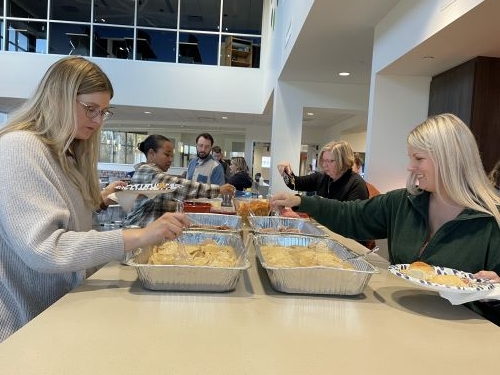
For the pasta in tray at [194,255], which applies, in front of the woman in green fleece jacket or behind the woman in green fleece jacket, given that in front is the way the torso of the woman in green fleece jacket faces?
in front

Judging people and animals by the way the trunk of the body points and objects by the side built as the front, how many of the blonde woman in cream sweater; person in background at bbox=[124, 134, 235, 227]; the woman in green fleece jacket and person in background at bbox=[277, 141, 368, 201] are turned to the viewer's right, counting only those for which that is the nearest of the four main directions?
2

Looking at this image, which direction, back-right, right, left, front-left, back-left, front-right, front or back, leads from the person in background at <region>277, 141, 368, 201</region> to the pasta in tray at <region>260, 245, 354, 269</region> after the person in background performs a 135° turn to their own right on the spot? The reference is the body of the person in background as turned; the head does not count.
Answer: back

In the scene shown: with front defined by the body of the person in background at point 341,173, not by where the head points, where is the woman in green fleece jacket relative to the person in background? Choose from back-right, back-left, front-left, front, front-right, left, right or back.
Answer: front-left

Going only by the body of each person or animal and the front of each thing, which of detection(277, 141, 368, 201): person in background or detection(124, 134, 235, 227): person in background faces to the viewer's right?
detection(124, 134, 235, 227): person in background

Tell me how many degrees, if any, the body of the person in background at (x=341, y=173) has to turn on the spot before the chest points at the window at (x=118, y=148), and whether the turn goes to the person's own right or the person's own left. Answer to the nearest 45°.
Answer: approximately 90° to the person's own right

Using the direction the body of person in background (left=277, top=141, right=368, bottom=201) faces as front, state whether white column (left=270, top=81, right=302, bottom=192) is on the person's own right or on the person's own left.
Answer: on the person's own right

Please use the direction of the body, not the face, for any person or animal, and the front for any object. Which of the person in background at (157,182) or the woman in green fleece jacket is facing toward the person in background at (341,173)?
the person in background at (157,182)

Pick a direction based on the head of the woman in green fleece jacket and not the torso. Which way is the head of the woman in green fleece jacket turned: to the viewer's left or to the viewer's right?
to the viewer's left

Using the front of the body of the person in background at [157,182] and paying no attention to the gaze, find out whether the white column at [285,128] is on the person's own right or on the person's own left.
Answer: on the person's own left

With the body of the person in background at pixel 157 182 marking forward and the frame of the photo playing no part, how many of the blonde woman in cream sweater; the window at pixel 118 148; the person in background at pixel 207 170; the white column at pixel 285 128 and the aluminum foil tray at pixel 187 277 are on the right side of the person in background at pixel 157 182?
2

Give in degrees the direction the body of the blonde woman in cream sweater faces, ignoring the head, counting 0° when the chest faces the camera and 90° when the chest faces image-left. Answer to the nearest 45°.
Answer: approximately 270°

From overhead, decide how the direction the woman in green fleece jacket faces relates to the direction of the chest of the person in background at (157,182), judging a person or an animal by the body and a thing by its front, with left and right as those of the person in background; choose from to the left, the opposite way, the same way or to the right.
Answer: the opposite way

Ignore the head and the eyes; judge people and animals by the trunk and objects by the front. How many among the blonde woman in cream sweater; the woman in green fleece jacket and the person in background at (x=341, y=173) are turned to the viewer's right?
1
